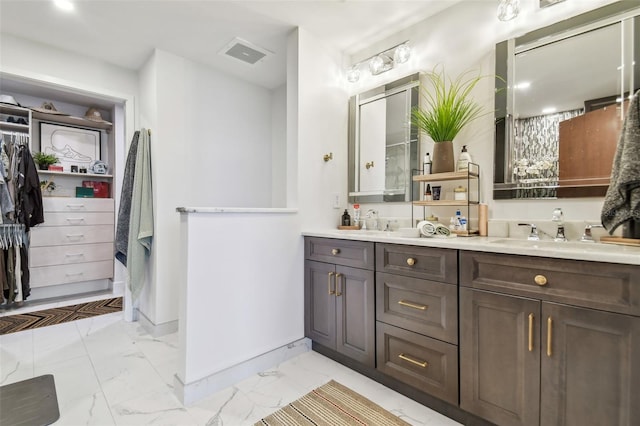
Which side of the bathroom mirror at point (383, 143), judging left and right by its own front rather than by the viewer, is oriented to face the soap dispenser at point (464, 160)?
left

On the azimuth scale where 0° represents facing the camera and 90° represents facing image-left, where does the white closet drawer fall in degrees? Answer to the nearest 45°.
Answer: approximately 0°

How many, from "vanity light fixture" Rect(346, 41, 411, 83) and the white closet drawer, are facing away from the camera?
0

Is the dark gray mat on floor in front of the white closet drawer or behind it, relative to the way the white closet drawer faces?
in front

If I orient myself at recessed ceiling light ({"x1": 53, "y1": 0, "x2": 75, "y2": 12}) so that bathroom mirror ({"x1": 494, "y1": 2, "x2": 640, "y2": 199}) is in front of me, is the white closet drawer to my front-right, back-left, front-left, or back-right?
back-left

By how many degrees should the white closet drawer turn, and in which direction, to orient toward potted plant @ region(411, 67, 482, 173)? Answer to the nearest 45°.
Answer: approximately 45° to its left

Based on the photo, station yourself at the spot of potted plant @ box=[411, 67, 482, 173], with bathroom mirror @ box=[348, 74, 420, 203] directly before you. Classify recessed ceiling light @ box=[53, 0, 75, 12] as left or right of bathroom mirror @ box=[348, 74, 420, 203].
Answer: left

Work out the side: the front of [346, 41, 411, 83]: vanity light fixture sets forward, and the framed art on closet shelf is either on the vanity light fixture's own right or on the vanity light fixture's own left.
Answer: on the vanity light fixture's own right

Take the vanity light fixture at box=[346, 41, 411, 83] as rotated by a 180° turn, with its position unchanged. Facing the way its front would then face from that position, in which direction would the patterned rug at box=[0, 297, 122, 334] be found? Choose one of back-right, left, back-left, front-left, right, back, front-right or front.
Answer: back-left

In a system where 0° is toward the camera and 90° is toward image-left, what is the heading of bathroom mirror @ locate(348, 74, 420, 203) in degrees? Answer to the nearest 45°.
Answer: approximately 45°

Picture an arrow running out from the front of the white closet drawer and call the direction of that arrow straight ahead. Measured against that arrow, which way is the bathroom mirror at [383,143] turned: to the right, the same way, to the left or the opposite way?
to the right

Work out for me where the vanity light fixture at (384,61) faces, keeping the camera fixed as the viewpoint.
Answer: facing the viewer and to the left of the viewer

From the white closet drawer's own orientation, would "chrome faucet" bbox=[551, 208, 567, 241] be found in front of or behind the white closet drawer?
in front

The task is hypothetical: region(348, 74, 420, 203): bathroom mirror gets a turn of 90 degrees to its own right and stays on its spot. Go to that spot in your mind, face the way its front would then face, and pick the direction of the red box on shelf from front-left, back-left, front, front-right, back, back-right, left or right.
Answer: front-left

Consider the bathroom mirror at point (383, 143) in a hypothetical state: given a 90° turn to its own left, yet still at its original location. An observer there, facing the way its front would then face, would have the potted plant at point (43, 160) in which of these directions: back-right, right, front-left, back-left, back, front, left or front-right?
back-right

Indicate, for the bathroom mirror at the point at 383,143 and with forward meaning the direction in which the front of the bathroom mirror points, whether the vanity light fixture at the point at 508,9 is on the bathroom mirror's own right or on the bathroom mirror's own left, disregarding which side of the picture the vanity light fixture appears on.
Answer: on the bathroom mirror's own left
